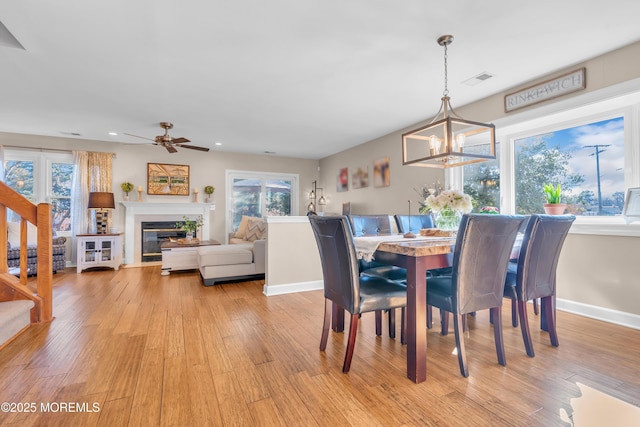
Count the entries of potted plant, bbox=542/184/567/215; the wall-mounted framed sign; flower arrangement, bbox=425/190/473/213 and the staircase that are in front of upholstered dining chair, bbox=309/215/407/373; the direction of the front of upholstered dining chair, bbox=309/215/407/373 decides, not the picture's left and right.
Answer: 3

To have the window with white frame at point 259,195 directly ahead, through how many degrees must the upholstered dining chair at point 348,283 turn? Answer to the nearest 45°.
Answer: approximately 90° to its left

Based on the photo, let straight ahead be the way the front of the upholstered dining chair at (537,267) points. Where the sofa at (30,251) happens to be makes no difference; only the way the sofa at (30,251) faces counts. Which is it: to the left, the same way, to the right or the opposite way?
to the right

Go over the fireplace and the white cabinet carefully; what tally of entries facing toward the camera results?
2

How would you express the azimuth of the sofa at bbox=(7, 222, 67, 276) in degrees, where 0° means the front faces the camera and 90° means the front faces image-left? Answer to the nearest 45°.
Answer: approximately 315°

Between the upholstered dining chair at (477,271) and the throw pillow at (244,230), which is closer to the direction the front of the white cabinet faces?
the upholstered dining chair

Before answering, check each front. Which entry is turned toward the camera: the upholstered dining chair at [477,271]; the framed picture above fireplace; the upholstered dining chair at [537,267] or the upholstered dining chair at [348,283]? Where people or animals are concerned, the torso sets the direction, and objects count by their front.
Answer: the framed picture above fireplace

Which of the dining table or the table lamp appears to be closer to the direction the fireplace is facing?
the dining table

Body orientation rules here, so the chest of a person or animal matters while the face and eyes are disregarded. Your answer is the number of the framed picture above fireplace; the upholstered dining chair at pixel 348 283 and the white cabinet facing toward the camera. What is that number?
2
